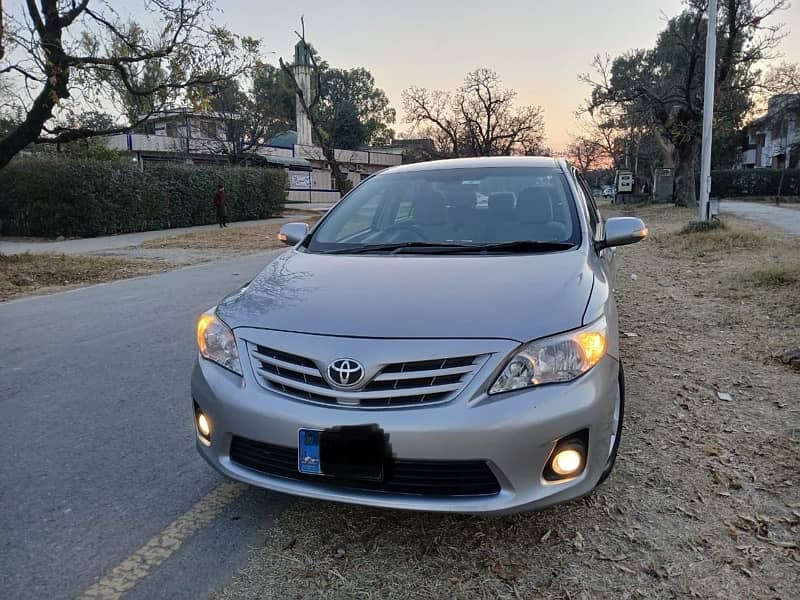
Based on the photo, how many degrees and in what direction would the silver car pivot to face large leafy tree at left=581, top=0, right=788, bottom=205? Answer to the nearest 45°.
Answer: approximately 180°

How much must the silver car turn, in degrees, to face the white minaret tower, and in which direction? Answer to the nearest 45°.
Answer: approximately 135° to its right

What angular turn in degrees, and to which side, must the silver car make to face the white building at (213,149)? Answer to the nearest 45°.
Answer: approximately 135° to its right

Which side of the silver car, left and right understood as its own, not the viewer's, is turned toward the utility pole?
back

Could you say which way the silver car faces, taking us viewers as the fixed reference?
facing the viewer and to the left of the viewer

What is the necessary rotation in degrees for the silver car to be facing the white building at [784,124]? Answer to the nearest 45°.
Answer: approximately 180°

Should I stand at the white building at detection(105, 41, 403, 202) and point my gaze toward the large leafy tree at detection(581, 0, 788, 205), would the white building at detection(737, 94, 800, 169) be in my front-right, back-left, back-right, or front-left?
front-left

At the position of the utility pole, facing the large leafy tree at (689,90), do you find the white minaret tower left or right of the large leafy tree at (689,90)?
left
